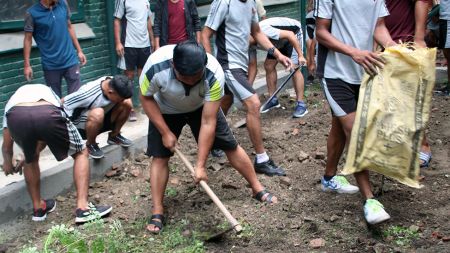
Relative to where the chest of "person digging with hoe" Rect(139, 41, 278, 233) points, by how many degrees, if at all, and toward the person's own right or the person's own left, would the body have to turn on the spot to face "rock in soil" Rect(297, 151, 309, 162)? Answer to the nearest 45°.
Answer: approximately 135° to the person's own left

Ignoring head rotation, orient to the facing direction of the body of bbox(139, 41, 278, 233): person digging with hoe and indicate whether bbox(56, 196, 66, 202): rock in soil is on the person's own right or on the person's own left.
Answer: on the person's own right

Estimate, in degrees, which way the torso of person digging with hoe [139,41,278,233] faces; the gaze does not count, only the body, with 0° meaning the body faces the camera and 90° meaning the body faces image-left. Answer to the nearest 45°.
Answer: approximately 0°

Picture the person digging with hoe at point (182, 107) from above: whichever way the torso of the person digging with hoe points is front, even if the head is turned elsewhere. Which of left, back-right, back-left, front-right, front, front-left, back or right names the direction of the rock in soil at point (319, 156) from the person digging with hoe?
back-left
